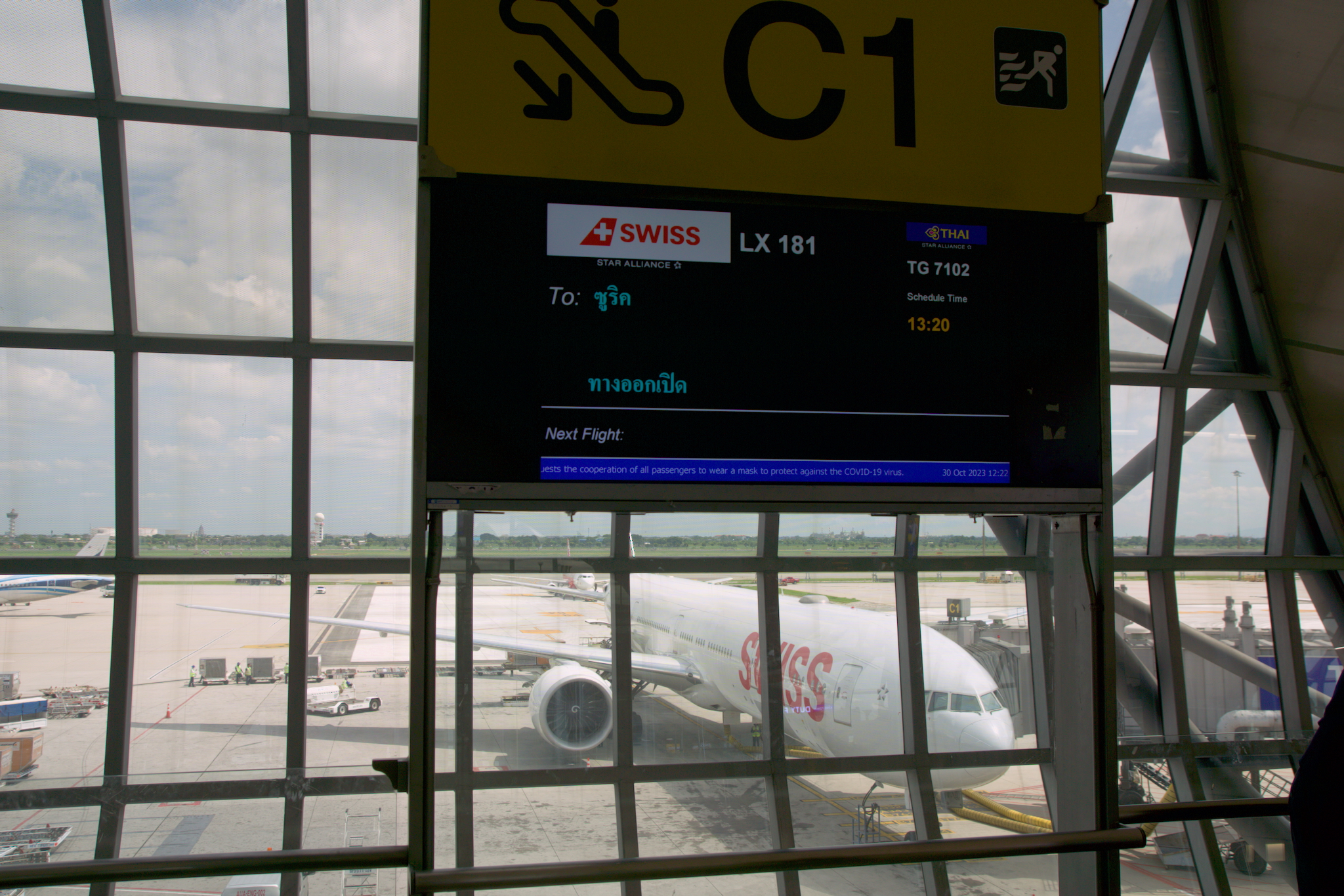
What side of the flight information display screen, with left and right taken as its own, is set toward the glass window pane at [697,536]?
back

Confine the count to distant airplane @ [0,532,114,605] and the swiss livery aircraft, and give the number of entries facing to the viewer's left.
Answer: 1

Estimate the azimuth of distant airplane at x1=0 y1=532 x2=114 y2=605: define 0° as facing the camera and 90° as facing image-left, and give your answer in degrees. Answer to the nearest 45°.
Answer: approximately 90°

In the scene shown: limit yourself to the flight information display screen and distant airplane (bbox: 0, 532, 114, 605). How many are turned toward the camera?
1

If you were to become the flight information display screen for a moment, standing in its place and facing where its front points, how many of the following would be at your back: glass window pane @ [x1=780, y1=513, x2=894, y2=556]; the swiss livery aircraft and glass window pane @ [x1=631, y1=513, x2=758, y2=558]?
3

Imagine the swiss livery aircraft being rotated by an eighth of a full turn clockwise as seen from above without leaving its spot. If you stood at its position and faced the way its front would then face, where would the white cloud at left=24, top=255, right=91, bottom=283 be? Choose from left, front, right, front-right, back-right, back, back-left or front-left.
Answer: right

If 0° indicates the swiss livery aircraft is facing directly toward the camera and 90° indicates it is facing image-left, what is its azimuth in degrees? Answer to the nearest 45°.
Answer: approximately 315°

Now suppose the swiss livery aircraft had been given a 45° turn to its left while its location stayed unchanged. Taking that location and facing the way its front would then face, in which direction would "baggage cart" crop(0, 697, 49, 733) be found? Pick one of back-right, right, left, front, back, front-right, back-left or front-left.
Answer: back
